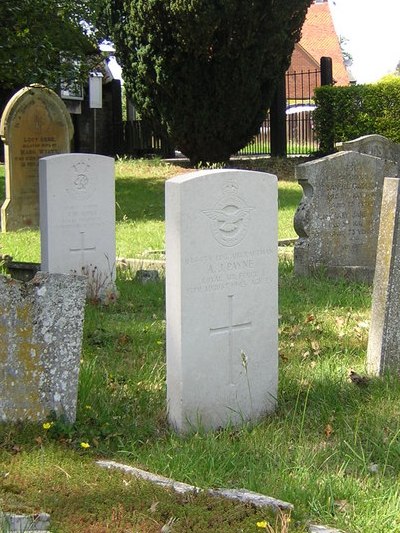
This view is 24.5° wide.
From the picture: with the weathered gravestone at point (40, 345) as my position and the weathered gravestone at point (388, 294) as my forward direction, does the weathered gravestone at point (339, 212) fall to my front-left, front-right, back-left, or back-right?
front-left

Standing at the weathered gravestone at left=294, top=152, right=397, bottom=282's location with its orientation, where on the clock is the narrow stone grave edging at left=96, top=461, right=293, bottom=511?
The narrow stone grave edging is roughly at 12 o'clock from the weathered gravestone.

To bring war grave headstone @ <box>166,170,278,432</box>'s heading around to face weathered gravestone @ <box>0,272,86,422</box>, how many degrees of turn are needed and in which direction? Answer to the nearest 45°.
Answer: approximately 90° to its right

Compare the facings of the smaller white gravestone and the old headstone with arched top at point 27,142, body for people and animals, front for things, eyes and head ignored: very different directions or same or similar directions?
same or similar directions

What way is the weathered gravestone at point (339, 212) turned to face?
toward the camera

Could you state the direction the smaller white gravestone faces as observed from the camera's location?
facing the viewer and to the right of the viewer

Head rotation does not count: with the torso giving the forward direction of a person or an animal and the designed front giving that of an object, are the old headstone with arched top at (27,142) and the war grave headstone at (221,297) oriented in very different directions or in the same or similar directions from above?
same or similar directions

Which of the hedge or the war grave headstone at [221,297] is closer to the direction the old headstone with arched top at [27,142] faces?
the war grave headstone

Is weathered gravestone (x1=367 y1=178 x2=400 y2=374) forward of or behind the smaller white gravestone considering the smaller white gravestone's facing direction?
forward

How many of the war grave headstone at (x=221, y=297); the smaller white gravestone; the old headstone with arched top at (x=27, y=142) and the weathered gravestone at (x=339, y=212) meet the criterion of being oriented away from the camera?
0

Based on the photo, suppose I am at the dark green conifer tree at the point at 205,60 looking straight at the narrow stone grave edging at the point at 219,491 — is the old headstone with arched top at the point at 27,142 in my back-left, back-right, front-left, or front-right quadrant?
front-right

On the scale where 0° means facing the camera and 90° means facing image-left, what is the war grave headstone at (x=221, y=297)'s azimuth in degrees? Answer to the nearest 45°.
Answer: approximately 315°

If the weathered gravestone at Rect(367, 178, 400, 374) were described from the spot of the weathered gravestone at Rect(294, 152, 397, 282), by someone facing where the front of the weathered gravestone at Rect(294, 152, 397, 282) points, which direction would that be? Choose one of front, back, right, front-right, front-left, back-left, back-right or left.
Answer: front

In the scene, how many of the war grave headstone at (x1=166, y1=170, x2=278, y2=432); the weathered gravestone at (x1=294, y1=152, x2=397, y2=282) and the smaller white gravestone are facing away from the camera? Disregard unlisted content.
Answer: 0
